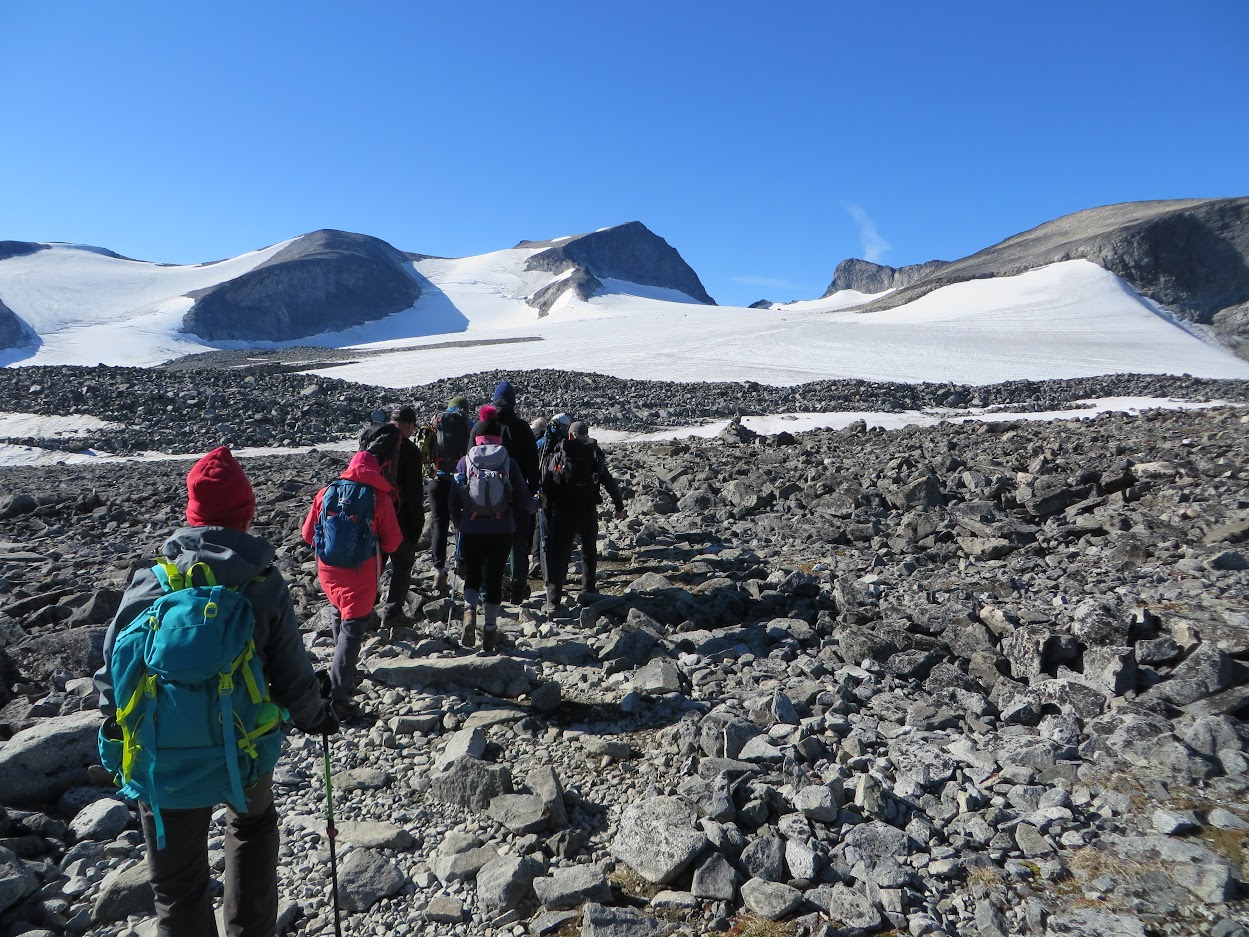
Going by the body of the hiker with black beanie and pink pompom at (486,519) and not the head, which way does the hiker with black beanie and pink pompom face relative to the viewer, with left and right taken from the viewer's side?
facing away from the viewer

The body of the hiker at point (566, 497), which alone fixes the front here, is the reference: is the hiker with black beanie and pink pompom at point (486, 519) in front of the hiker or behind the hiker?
behind

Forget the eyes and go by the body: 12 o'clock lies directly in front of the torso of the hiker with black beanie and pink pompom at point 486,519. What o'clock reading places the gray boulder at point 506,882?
The gray boulder is roughly at 6 o'clock from the hiker with black beanie and pink pompom.

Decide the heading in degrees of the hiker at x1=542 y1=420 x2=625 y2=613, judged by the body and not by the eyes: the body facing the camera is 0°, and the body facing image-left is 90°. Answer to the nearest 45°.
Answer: approximately 180°

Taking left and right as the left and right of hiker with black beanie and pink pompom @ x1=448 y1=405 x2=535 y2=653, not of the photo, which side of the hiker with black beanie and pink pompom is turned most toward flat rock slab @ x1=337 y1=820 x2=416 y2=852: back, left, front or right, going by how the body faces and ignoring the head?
back

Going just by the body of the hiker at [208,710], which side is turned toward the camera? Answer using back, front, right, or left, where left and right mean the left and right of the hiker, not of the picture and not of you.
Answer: back
